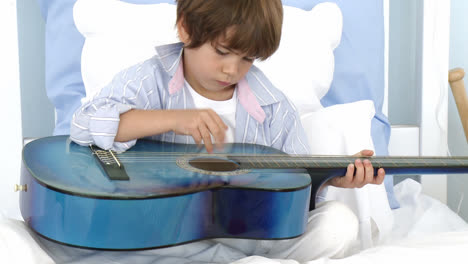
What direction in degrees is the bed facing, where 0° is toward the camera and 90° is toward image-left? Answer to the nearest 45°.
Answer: approximately 0°
